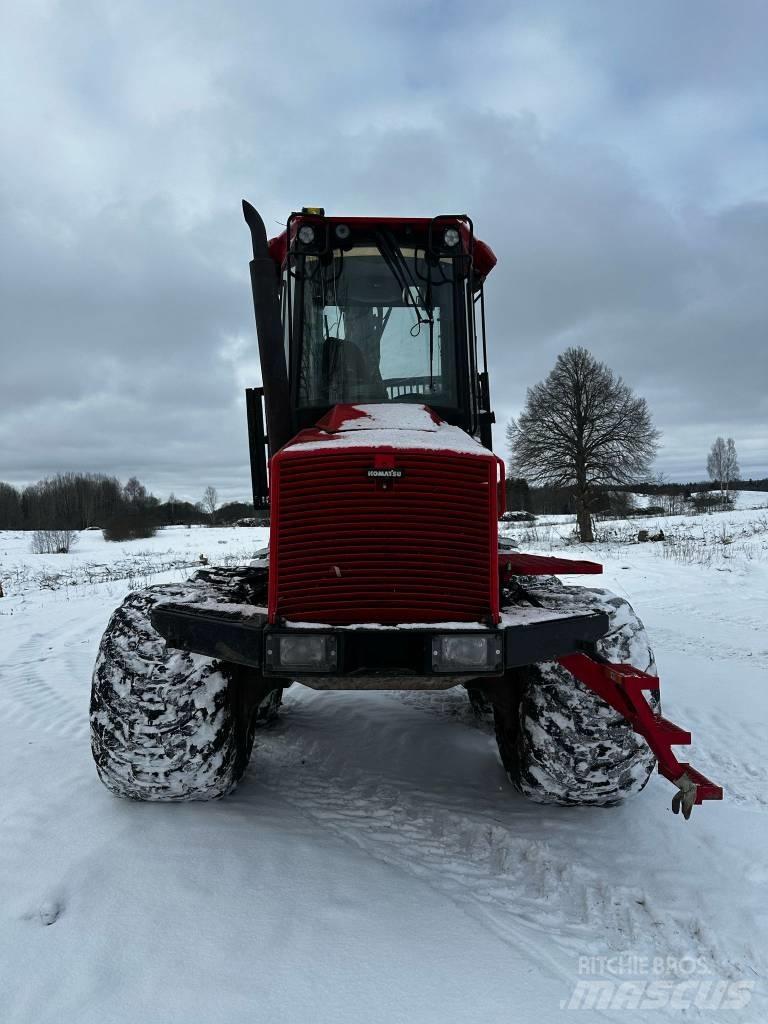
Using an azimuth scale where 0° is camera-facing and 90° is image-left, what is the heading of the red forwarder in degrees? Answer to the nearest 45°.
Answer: approximately 0°

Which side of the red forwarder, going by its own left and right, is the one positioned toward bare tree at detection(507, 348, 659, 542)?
back
